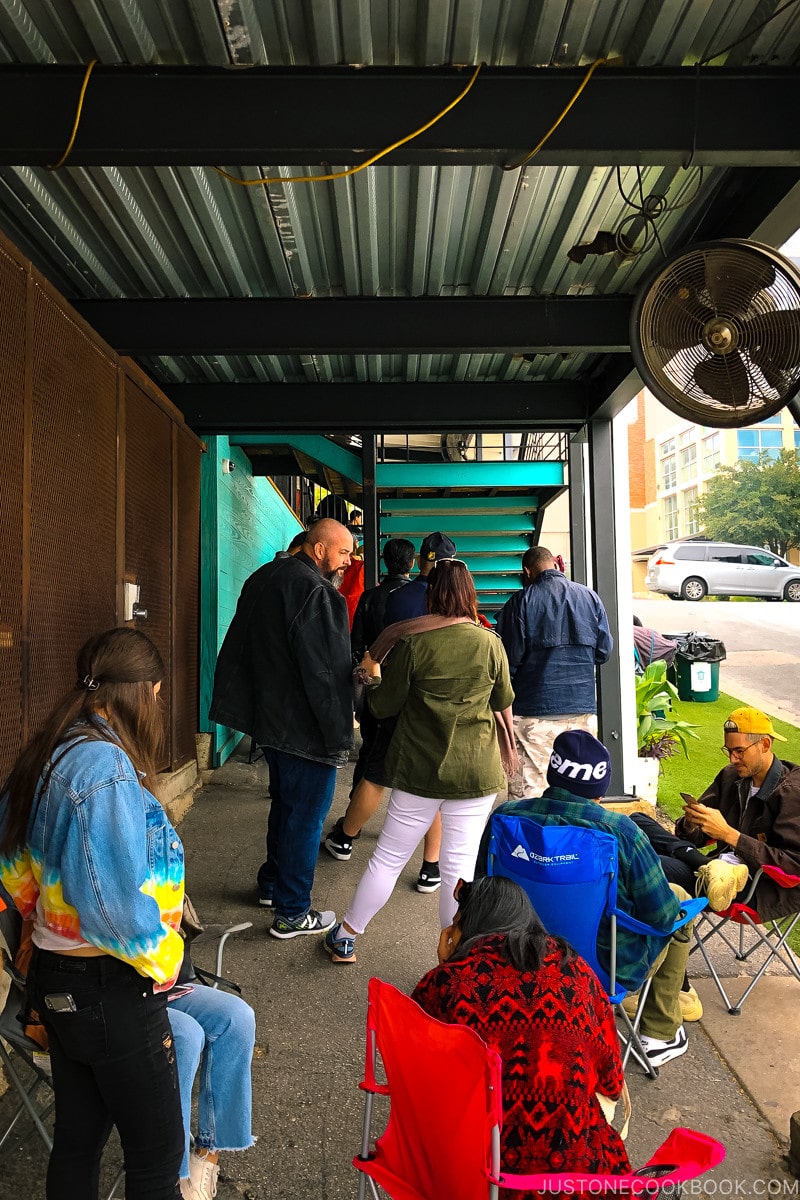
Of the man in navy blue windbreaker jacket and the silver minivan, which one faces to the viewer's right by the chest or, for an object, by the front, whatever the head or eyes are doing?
the silver minivan

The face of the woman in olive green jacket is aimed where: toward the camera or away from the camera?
away from the camera

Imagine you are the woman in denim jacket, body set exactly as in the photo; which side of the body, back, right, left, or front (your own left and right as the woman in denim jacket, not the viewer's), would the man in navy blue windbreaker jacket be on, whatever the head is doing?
front

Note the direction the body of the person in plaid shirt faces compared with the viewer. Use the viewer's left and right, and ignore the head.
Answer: facing away from the viewer and to the right of the viewer

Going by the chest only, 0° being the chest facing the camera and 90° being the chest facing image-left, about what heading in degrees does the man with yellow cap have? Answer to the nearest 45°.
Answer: approximately 45°

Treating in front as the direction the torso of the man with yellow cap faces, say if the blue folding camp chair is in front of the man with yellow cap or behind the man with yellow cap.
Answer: in front

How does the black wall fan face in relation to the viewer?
toward the camera

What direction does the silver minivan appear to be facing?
to the viewer's right

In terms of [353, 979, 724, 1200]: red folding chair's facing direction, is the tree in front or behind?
in front

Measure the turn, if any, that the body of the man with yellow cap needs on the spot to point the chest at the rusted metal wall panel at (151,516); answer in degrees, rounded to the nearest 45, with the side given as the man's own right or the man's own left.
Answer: approximately 45° to the man's own right

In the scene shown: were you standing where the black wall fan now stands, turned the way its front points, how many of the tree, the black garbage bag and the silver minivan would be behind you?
3

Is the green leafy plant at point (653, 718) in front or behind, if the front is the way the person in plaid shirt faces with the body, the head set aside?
in front

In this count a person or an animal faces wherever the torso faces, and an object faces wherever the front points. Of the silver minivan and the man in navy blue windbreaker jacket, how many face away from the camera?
1

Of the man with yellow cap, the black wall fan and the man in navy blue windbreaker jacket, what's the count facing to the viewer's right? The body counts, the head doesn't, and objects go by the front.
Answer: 0

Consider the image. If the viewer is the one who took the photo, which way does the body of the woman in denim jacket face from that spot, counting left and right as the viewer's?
facing away from the viewer and to the right of the viewer

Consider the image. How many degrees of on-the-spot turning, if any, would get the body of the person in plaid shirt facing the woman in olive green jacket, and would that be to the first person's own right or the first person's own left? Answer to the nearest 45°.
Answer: approximately 90° to the first person's own left

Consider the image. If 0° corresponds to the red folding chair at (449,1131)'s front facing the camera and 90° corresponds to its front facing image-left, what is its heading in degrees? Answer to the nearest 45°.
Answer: approximately 225°

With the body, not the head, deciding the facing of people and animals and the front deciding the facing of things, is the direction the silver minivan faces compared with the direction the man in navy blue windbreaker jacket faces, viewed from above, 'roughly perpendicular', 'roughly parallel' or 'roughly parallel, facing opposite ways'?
roughly perpendicular
